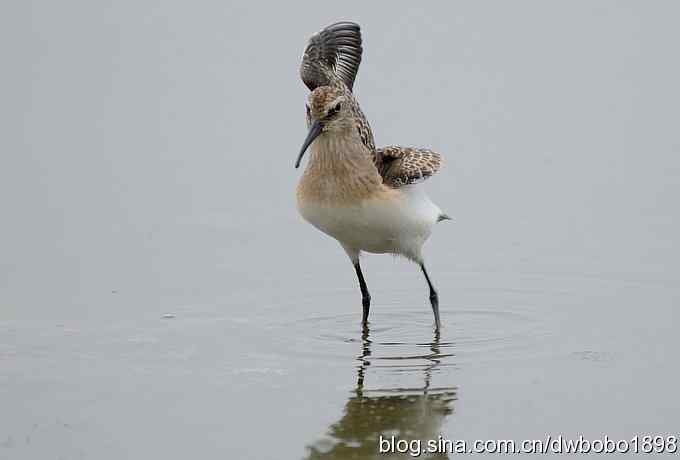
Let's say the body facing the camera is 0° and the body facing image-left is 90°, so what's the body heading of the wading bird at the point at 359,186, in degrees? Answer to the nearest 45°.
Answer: approximately 45°
